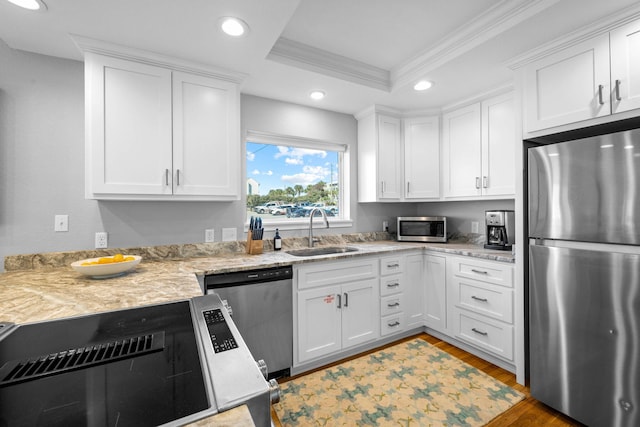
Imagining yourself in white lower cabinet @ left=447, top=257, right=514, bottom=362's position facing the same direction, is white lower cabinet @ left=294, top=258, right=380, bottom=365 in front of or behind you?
in front

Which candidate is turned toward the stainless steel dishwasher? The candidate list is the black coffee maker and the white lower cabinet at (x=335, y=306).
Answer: the black coffee maker

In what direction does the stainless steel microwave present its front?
toward the camera

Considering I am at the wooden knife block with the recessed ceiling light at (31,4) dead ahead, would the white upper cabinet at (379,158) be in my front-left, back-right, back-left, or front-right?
back-left

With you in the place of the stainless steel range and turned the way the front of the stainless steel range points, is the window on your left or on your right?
on your left

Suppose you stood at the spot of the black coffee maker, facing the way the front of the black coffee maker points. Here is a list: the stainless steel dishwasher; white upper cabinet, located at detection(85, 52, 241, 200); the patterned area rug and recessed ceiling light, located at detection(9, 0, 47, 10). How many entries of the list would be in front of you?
4

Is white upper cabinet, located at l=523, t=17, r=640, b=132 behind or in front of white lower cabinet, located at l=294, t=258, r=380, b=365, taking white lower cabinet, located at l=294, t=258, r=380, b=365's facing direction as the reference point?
in front

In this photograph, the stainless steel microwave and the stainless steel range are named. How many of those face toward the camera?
1

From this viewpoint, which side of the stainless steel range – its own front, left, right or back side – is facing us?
right

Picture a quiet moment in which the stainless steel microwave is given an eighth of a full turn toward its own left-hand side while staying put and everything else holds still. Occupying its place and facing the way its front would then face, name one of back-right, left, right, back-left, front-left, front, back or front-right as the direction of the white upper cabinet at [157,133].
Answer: right

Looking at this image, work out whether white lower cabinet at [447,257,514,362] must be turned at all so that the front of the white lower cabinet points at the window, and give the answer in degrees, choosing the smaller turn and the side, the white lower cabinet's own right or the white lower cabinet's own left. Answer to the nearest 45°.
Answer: approximately 45° to the white lower cabinet's own right

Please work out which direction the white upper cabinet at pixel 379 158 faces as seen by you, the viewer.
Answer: facing the viewer and to the right of the viewer
